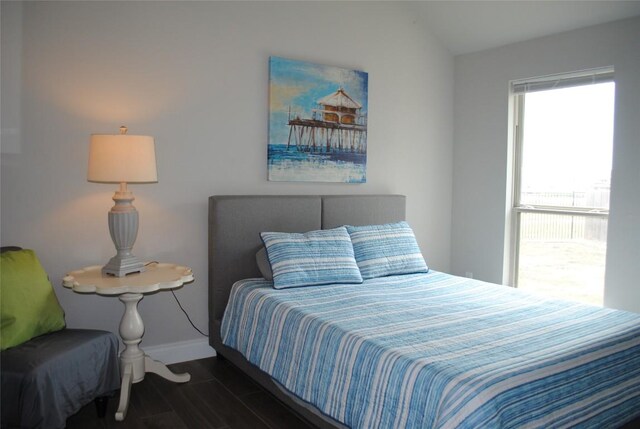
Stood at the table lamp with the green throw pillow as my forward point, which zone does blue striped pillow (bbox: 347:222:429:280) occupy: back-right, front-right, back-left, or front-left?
back-left

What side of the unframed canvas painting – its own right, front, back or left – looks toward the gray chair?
right

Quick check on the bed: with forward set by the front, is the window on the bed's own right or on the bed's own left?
on the bed's own left

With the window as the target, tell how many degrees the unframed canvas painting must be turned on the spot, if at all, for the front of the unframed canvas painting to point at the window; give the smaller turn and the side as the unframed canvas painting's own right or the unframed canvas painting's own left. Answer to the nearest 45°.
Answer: approximately 45° to the unframed canvas painting's own left

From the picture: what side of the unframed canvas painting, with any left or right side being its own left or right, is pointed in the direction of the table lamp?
right

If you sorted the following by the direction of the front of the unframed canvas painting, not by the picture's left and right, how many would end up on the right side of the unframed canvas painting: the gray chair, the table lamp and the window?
2

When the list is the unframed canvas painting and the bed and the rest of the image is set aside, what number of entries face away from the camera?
0

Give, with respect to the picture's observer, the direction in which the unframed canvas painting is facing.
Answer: facing the viewer and to the right of the viewer

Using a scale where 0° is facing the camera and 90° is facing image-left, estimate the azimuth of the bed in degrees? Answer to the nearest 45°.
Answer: approximately 315°

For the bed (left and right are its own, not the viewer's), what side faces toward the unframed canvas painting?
back

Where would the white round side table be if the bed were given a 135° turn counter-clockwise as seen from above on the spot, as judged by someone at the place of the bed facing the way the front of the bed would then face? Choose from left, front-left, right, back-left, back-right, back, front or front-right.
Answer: left

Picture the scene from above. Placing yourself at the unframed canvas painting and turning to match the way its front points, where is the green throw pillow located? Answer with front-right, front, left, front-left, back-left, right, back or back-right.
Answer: right

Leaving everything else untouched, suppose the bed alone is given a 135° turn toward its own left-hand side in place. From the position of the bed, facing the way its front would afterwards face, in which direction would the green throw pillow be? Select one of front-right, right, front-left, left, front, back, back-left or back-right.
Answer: left
